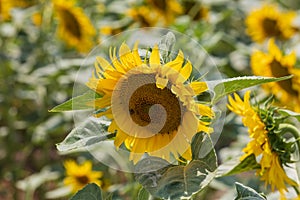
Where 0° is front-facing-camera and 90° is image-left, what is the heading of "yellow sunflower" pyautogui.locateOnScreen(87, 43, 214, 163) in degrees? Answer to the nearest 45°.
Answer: approximately 0°

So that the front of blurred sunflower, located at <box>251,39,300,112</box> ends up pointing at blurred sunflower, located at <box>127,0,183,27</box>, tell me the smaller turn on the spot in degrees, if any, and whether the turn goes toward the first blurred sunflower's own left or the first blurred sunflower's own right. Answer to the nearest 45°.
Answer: approximately 135° to the first blurred sunflower's own right
